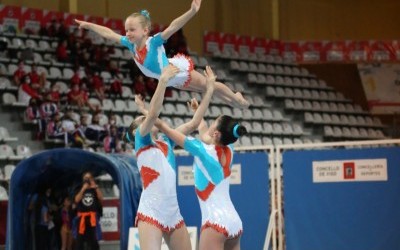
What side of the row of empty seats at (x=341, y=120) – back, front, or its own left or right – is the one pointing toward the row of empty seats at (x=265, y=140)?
right

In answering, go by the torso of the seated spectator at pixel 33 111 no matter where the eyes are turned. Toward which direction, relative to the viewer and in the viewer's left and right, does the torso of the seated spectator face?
facing the viewer and to the right of the viewer

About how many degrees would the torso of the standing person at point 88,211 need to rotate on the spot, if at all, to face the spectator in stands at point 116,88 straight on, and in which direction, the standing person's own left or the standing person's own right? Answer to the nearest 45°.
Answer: approximately 180°

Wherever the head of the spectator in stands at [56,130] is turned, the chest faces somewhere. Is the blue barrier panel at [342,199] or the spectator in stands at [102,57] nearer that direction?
the blue barrier panel

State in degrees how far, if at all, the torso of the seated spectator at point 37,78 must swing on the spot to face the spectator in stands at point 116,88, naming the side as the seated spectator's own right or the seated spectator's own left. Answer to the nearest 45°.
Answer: approximately 90° to the seated spectator's own left

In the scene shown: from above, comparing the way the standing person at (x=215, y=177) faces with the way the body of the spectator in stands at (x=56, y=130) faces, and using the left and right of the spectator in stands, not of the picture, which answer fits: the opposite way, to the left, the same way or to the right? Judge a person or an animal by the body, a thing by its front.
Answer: the opposite way

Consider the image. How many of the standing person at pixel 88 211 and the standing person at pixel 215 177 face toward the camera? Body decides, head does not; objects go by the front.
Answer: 1
